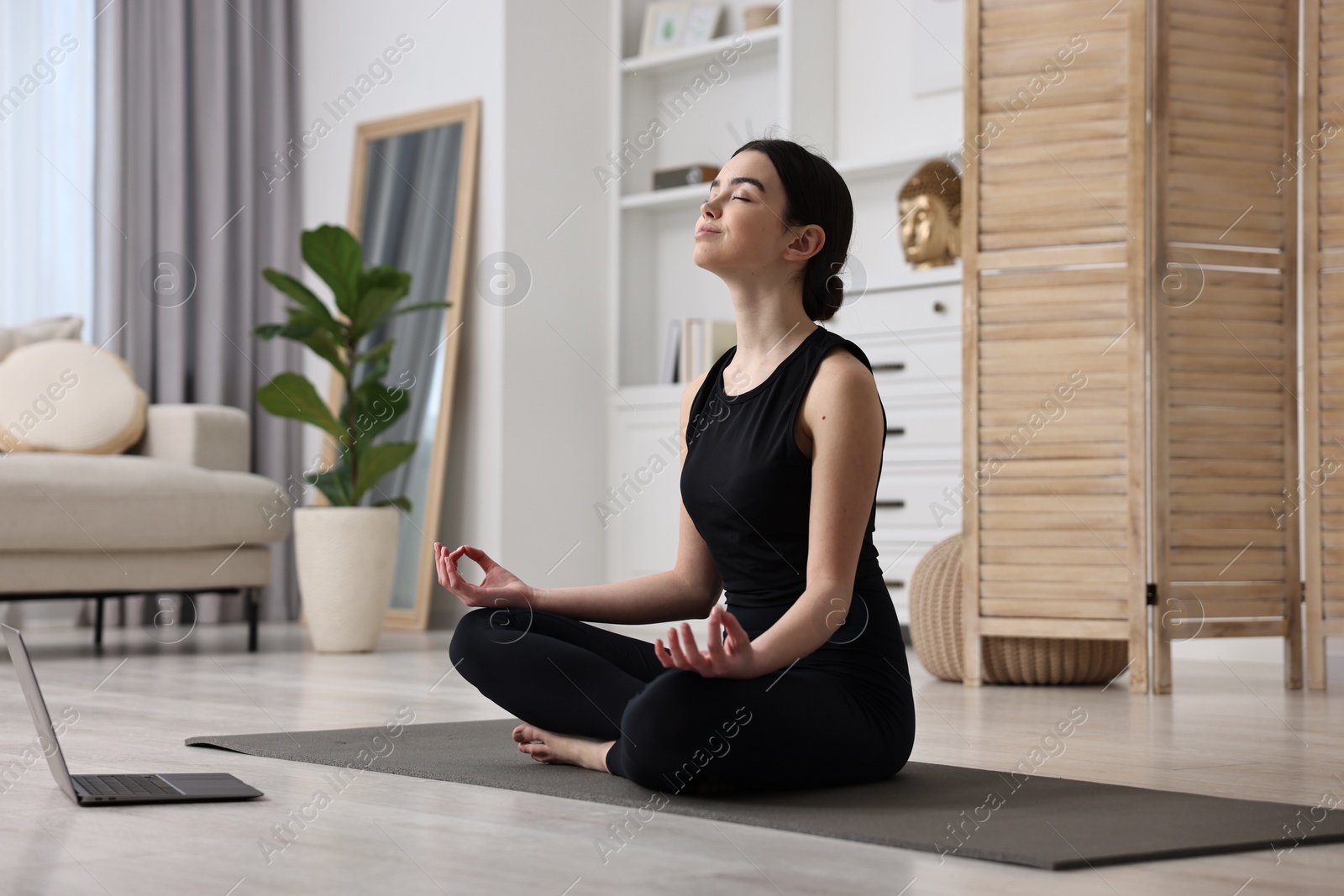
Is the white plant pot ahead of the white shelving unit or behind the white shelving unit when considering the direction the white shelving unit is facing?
ahead

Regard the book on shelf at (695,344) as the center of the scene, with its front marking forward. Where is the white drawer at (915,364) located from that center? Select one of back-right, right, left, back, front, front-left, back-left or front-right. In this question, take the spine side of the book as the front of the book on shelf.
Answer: left

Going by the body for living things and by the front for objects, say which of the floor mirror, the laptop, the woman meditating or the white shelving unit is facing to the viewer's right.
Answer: the laptop

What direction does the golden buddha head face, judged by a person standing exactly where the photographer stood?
facing the viewer and to the left of the viewer

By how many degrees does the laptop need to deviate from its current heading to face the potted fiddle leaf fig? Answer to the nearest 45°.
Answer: approximately 90° to its left

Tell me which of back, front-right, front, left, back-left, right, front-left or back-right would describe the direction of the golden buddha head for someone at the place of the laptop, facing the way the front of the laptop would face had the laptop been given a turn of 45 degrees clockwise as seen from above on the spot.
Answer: left

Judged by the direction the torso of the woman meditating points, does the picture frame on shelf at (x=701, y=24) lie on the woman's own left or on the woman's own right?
on the woman's own right

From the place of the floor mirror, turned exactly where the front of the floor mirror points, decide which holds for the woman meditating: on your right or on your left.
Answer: on your left

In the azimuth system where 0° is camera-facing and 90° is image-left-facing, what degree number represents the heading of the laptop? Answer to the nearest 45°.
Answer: approximately 270°

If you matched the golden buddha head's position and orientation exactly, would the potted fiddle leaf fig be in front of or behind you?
in front

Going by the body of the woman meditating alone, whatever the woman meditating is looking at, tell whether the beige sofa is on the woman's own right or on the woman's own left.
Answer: on the woman's own right

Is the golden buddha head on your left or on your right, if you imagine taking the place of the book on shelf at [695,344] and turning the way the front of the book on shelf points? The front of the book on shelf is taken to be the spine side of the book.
on your left

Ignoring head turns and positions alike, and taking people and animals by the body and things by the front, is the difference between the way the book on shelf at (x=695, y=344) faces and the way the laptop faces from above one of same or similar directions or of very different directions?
very different directions
